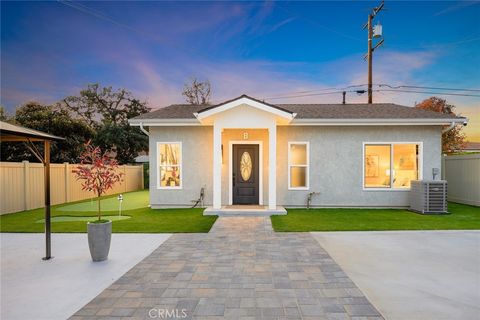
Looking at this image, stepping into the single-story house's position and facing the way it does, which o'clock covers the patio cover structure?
The patio cover structure is roughly at 1 o'clock from the single-story house.

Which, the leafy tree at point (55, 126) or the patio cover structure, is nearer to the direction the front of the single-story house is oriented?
the patio cover structure

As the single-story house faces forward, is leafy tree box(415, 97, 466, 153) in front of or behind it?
behind

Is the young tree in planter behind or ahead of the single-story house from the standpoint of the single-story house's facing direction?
ahead

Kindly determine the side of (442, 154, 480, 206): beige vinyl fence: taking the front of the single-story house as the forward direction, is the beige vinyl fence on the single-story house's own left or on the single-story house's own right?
on the single-story house's own left

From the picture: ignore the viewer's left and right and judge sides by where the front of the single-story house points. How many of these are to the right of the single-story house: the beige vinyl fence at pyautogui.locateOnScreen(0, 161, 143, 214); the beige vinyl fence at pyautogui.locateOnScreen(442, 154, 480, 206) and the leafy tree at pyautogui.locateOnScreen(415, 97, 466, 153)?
1

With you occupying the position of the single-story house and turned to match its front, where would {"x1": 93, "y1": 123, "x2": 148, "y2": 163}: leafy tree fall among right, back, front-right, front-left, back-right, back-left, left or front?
back-right

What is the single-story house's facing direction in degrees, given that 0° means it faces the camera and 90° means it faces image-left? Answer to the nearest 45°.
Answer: approximately 0°

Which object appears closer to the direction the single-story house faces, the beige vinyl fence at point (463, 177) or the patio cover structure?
the patio cover structure

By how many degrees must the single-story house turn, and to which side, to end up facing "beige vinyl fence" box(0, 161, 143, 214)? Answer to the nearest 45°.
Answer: approximately 90° to its right

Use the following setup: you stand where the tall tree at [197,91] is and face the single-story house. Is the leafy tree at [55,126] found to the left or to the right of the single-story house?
right
